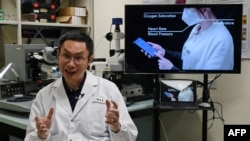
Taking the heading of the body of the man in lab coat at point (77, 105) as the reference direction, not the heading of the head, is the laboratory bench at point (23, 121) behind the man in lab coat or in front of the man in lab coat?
behind

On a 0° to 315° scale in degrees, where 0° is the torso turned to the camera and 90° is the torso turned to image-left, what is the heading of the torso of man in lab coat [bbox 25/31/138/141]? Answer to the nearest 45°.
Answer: approximately 0°

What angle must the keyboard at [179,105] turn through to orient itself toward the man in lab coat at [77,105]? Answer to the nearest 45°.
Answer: approximately 45° to its right

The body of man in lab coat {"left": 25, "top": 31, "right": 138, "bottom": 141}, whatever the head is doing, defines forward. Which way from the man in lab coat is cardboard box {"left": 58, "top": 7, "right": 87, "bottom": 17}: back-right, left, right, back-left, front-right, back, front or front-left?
back

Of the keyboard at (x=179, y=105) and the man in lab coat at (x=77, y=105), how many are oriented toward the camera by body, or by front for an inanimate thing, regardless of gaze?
2

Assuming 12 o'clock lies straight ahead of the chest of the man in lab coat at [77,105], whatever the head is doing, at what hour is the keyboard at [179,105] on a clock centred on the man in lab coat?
The keyboard is roughly at 8 o'clock from the man in lab coat.

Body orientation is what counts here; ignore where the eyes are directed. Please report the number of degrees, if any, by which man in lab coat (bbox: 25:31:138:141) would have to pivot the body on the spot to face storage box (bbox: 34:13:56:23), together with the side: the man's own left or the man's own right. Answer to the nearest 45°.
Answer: approximately 180°

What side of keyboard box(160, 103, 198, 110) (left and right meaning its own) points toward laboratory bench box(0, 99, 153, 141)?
right

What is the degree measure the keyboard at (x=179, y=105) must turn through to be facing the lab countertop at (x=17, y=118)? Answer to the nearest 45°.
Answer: approximately 90° to its right

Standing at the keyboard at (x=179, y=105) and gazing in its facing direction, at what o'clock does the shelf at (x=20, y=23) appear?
The shelf is roughly at 4 o'clock from the keyboard.
